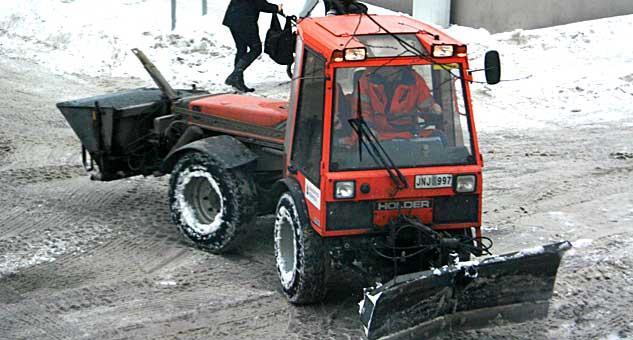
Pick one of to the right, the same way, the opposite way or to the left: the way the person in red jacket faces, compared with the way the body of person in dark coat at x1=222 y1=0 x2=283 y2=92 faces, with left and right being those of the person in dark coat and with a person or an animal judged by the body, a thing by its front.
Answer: to the right

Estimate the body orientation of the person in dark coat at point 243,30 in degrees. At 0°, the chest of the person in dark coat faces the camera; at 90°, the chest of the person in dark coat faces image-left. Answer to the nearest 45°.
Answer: approximately 270°

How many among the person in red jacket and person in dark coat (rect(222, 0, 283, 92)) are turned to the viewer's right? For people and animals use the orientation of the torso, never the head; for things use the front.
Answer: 1

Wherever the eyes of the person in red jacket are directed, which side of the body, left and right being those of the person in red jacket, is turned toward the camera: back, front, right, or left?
front

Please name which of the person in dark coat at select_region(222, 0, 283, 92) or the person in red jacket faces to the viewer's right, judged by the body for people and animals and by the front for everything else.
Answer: the person in dark coat

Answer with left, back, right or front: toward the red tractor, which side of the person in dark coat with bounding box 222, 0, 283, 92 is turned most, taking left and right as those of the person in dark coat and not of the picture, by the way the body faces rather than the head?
right

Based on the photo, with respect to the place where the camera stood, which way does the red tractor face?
facing the viewer and to the right of the viewer

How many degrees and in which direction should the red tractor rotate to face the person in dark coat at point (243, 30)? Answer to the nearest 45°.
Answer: approximately 135° to its left

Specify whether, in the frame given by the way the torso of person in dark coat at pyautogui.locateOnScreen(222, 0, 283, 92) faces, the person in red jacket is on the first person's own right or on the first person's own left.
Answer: on the first person's own right
